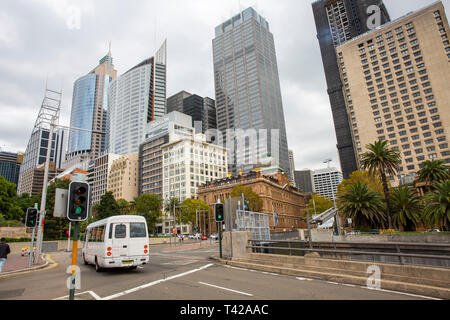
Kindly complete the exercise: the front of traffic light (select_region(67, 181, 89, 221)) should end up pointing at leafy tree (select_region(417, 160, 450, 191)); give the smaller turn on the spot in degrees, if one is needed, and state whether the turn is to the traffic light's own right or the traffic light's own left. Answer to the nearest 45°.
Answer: approximately 90° to the traffic light's own left

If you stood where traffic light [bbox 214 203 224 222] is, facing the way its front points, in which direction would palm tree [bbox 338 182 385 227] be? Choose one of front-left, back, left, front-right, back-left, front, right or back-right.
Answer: back-left

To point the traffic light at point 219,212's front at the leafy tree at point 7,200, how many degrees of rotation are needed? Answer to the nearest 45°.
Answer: approximately 135° to its right

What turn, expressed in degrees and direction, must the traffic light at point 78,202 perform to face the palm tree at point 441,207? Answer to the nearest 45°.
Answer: approximately 90° to its left

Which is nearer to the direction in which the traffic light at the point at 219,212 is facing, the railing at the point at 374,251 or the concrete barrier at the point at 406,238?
the railing

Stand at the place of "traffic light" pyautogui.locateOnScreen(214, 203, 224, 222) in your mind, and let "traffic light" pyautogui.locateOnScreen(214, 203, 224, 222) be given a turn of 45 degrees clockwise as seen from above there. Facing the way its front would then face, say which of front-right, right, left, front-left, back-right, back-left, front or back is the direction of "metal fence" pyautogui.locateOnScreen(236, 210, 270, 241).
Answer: back

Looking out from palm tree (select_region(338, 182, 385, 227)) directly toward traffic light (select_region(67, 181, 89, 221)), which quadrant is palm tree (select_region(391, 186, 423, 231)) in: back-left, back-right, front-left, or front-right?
back-left

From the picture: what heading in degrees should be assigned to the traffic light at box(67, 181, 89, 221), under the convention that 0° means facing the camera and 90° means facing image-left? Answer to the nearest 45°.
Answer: approximately 0°

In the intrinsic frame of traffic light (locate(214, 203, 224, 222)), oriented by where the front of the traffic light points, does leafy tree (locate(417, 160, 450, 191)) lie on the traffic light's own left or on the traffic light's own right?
on the traffic light's own left

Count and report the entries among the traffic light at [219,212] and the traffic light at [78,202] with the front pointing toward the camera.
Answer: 2
